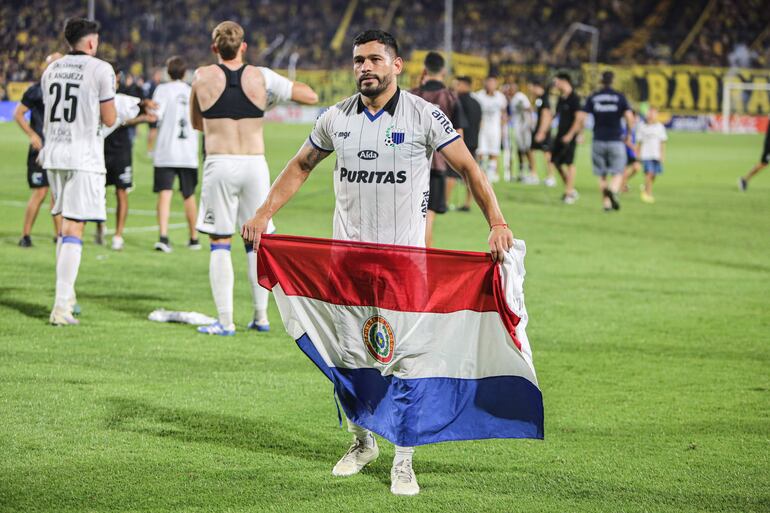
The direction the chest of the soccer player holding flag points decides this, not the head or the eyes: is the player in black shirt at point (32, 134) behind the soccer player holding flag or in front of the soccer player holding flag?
behind

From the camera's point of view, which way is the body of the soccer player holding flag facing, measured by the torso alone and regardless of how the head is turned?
toward the camera

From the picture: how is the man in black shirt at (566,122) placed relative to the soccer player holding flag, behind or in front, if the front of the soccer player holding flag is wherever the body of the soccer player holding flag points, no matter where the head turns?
behind
